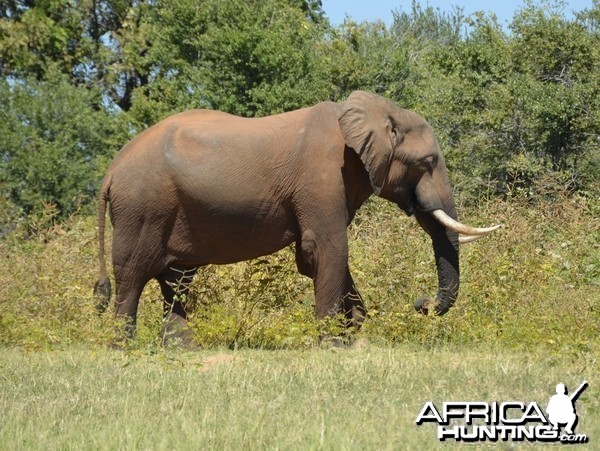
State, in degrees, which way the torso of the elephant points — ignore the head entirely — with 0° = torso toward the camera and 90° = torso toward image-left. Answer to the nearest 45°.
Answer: approximately 270°

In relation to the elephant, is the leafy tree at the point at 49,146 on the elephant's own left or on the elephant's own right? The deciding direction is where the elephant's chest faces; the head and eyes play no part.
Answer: on the elephant's own left
